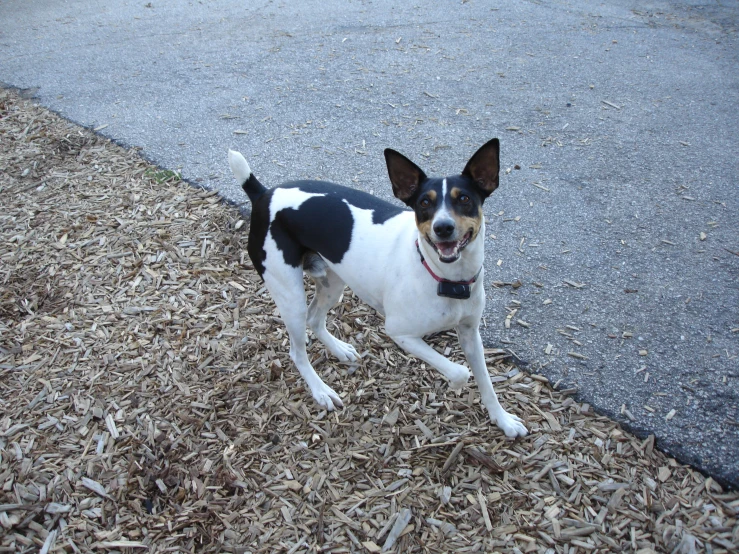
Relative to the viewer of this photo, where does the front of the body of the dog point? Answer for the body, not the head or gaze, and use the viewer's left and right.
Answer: facing the viewer and to the right of the viewer
